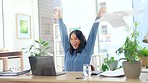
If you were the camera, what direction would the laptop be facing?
facing away from the viewer and to the right of the viewer

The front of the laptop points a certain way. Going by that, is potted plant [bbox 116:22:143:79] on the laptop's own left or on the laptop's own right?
on the laptop's own right

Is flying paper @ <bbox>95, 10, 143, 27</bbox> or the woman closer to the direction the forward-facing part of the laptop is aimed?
the woman

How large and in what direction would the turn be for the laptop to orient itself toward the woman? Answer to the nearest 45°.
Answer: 0° — it already faces them

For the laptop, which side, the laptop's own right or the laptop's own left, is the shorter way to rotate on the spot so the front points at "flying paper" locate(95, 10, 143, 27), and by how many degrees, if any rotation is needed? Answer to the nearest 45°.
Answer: approximately 90° to the laptop's own right
